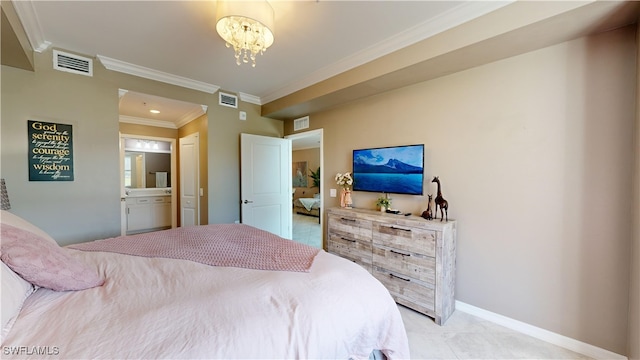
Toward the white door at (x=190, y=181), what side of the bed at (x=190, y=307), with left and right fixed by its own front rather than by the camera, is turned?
left

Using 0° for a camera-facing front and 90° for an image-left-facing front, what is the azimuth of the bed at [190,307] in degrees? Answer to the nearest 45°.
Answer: approximately 270°

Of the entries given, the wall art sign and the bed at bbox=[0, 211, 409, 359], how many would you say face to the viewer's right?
1

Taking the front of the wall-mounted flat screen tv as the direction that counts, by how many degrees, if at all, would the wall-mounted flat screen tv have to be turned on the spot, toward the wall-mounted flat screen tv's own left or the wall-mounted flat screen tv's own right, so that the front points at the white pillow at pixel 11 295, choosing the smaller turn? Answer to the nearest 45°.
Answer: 0° — it already faces it

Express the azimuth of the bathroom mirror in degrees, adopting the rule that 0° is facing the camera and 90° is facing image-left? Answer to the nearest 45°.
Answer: approximately 0°

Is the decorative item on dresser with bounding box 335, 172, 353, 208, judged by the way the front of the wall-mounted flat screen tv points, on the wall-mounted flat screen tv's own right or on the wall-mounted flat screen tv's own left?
on the wall-mounted flat screen tv's own right
